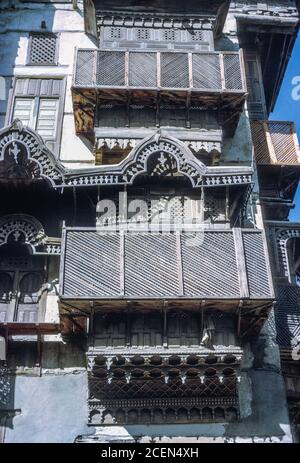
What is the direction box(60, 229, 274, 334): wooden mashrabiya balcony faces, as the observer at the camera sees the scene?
facing the viewer

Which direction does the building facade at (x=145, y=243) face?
toward the camera
